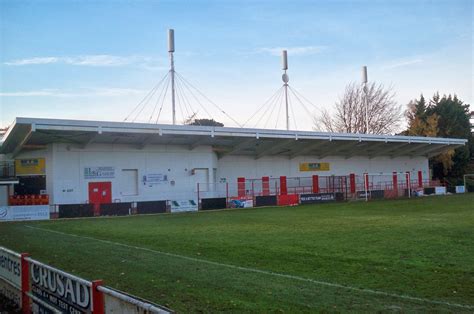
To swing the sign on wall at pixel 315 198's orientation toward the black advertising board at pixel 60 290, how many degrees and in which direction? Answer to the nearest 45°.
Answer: approximately 45° to its right

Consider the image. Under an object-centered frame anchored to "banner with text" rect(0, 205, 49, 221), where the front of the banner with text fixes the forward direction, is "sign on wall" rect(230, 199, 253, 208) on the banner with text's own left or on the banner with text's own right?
on the banner with text's own left

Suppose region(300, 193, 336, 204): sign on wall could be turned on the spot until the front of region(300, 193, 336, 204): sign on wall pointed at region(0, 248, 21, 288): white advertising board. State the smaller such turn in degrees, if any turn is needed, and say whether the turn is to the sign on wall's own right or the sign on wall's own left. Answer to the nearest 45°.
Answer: approximately 45° to the sign on wall's own right

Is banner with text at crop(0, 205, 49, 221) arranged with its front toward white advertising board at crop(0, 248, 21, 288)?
yes

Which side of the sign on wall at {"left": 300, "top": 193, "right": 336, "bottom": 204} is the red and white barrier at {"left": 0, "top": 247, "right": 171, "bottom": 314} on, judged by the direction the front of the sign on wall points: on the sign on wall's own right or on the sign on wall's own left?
on the sign on wall's own right

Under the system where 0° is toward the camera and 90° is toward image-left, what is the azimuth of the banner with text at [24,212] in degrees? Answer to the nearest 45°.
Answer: approximately 0°

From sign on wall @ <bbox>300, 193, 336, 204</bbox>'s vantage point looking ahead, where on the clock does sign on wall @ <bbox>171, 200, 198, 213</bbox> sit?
sign on wall @ <bbox>171, 200, 198, 213</bbox> is roughly at 3 o'clock from sign on wall @ <bbox>300, 193, 336, 204</bbox>.

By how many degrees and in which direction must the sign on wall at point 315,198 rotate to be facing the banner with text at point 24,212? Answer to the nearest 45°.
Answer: approximately 90° to its right

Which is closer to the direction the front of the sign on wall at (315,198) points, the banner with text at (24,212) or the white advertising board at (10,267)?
the white advertising board
